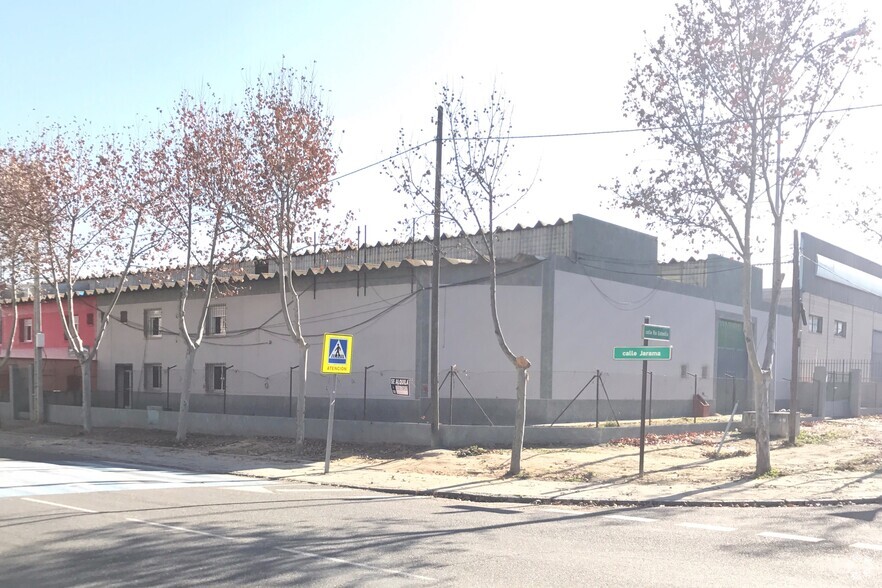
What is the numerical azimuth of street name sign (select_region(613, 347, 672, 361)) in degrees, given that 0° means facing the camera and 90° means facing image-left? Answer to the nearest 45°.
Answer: approximately 0°

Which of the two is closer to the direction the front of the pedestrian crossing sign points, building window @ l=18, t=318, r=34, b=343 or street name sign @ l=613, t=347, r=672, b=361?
the street name sign

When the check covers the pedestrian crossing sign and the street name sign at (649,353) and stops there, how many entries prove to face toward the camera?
2
